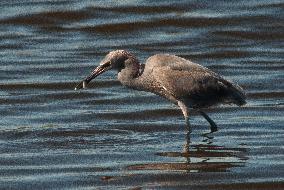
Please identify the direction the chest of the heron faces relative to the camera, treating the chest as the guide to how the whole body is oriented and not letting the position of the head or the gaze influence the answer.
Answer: to the viewer's left
